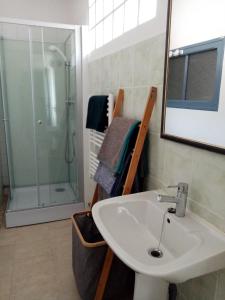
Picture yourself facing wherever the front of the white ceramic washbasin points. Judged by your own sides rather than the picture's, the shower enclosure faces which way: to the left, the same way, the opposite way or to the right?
to the left

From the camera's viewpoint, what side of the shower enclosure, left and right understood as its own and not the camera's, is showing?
front

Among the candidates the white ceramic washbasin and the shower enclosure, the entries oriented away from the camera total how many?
0

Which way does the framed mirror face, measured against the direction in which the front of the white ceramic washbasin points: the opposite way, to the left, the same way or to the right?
the same way

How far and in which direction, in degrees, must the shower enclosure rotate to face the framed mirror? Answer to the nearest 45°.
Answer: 0° — it already faces it

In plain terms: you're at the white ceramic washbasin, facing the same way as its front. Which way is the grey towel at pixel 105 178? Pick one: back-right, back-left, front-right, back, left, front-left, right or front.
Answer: right

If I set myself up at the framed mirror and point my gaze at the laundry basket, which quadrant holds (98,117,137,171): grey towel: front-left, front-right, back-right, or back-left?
front-right

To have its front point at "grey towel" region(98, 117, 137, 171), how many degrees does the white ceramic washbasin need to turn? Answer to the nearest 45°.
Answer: approximately 90° to its right

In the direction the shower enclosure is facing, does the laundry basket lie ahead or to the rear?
ahead

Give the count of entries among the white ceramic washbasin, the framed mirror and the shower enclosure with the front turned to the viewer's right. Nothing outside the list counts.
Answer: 0

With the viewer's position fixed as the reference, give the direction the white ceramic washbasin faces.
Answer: facing the viewer and to the left of the viewer
